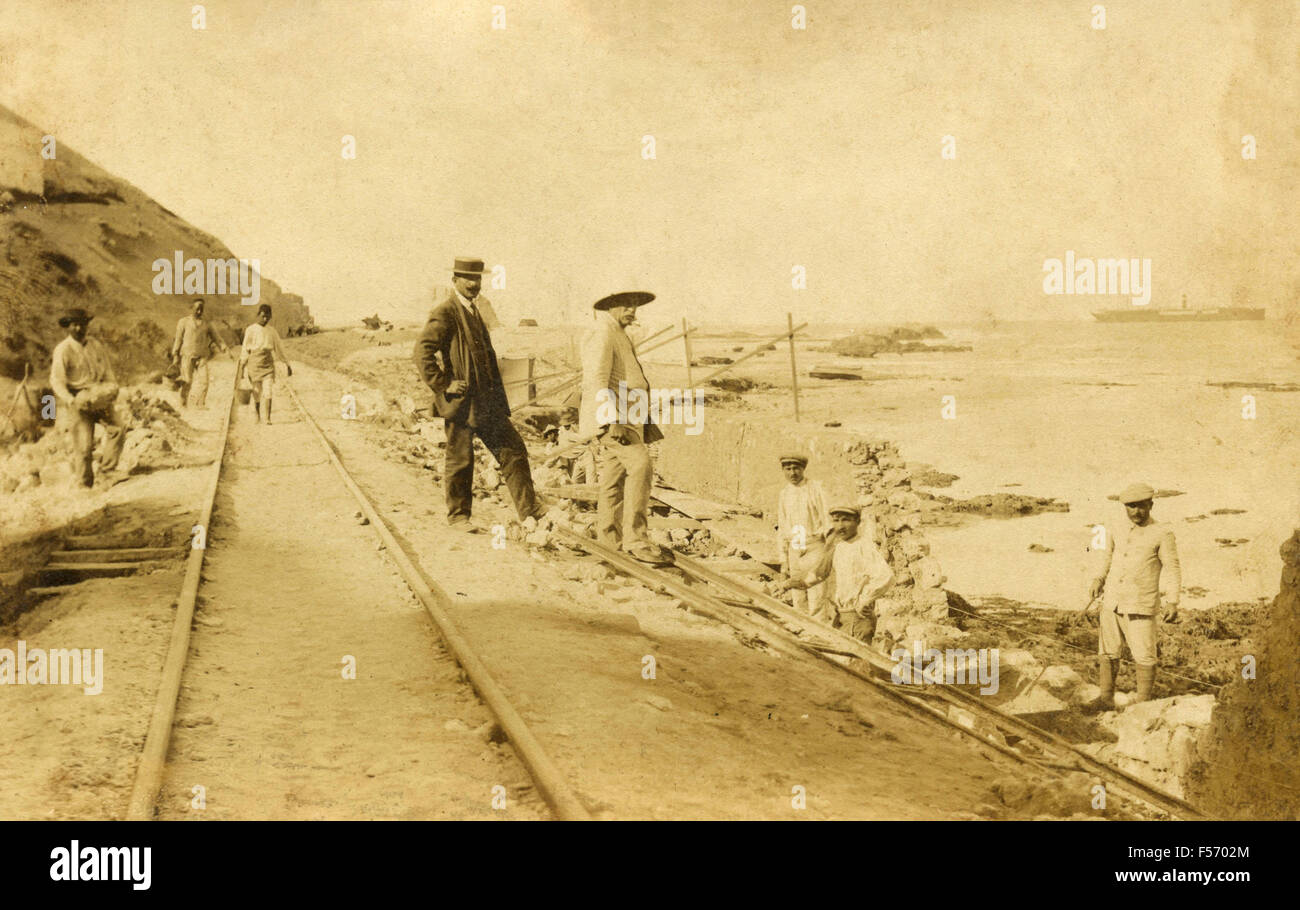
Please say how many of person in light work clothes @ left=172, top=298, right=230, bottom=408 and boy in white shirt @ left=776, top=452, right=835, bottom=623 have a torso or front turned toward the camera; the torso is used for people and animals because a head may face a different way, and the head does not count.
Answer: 2

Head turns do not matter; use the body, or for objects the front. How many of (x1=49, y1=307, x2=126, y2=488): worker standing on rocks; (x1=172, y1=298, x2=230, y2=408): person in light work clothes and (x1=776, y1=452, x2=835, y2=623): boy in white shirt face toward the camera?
3

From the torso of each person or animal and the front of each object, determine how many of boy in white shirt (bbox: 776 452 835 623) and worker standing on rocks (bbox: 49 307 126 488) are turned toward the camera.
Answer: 2

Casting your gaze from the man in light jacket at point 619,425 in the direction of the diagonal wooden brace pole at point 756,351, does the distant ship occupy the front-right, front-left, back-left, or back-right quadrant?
front-right

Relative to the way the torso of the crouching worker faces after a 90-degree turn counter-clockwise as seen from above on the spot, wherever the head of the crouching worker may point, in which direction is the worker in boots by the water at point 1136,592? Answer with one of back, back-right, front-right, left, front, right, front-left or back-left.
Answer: front-left

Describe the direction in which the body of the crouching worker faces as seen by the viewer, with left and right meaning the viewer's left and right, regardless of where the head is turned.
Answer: facing the viewer and to the left of the viewer

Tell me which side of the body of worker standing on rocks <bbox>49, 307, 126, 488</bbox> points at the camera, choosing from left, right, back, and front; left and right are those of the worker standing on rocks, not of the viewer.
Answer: front

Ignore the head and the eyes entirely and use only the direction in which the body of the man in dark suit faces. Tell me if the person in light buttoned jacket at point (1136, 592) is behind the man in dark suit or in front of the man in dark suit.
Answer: in front

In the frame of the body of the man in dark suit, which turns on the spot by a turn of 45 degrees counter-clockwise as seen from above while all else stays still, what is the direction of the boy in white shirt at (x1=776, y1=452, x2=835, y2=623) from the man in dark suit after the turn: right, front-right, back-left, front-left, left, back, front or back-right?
front
